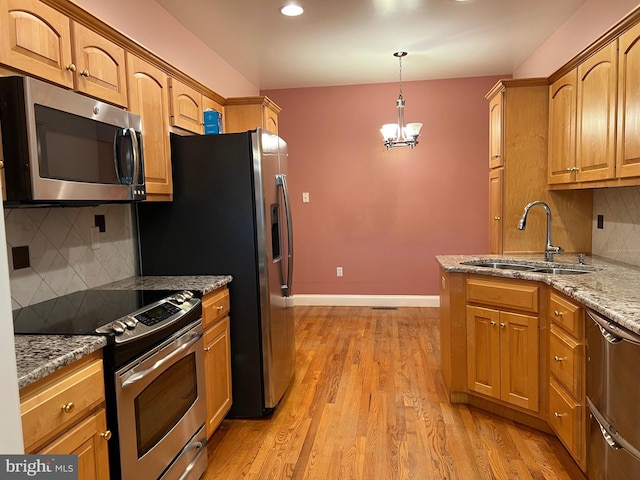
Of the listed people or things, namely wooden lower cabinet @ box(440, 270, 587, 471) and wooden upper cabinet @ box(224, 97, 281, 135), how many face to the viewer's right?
1

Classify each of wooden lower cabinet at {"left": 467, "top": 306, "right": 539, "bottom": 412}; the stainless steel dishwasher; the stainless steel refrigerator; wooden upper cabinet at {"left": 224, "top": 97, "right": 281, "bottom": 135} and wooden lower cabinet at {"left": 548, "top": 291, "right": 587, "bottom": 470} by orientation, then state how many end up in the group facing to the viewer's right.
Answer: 2

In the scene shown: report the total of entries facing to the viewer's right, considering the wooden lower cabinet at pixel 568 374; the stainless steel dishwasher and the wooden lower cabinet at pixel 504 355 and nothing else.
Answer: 0

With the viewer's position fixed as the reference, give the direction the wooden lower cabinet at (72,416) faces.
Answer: facing the viewer and to the right of the viewer

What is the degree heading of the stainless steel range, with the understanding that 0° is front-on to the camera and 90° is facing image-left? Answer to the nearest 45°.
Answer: approximately 315°

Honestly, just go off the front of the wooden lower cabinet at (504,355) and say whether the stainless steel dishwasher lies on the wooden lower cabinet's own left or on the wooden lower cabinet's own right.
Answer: on the wooden lower cabinet's own left

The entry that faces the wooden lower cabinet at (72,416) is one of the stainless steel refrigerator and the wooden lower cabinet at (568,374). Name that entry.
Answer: the wooden lower cabinet at (568,374)

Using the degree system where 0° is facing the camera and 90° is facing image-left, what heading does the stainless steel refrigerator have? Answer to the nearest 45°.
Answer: approximately 270°

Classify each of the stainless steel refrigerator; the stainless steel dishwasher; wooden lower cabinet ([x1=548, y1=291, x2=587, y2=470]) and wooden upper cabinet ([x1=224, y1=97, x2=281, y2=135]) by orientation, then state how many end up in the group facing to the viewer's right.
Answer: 2

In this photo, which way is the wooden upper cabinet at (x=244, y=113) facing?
to the viewer's right

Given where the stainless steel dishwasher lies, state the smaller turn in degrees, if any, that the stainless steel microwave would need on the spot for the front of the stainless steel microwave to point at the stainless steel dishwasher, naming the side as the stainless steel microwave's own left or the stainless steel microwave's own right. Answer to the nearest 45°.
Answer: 0° — it already faces it

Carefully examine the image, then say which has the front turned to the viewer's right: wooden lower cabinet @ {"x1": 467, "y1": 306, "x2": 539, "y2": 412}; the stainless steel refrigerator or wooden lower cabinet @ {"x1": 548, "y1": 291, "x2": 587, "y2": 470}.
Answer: the stainless steel refrigerator

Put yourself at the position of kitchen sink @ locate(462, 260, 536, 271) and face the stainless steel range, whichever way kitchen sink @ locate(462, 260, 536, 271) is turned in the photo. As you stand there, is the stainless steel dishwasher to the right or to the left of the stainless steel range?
left
